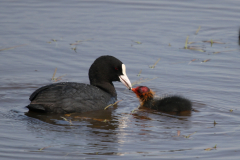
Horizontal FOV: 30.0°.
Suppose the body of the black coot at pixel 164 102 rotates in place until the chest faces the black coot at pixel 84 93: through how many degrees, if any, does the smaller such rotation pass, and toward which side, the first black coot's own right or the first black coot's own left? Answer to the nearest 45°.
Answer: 0° — it already faces it

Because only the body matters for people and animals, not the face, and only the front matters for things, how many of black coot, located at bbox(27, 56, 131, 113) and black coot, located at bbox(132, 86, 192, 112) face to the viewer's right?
1

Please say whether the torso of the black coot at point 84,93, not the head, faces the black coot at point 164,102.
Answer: yes

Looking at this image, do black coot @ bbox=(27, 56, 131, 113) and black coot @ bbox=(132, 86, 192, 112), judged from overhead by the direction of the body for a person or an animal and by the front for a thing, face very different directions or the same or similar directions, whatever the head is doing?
very different directions

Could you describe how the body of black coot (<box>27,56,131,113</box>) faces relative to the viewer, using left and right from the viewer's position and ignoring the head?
facing to the right of the viewer

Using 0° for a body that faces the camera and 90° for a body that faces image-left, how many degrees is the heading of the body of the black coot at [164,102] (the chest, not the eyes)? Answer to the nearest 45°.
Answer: approximately 90°
